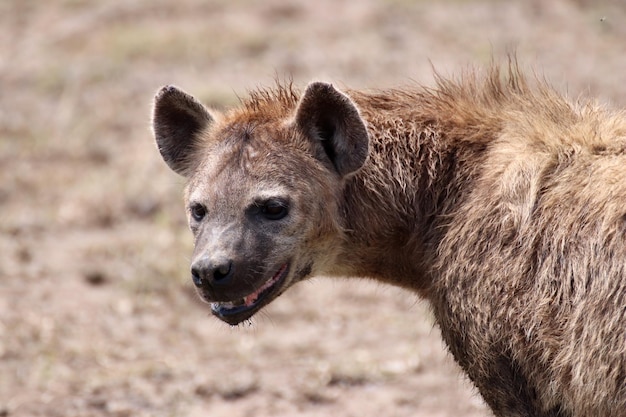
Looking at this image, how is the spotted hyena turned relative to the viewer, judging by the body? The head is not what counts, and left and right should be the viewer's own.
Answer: facing to the left of the viewer
